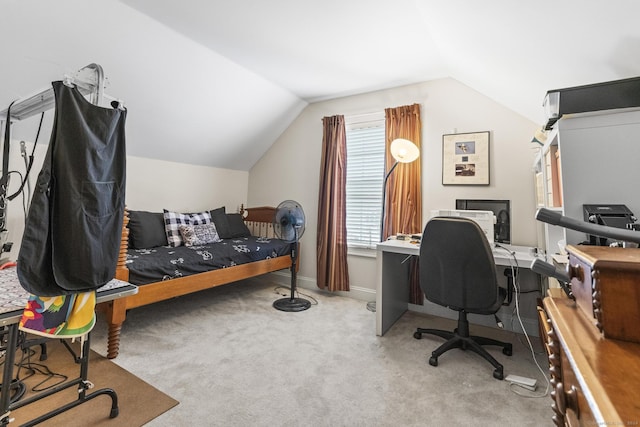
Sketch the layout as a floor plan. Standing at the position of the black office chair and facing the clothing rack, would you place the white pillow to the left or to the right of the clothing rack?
right

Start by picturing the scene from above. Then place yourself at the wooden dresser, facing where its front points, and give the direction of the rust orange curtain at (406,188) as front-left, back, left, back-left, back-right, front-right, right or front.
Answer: right

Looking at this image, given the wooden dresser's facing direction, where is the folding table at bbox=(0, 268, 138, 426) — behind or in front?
in front

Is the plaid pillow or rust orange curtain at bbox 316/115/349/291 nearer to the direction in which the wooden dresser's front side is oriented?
the plaid pillow

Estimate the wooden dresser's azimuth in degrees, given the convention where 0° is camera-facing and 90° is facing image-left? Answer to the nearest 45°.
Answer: approximately 45°

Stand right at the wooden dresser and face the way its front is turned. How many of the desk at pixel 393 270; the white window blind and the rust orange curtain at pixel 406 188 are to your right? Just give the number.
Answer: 3

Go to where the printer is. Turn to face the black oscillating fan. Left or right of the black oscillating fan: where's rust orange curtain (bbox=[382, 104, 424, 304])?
right
